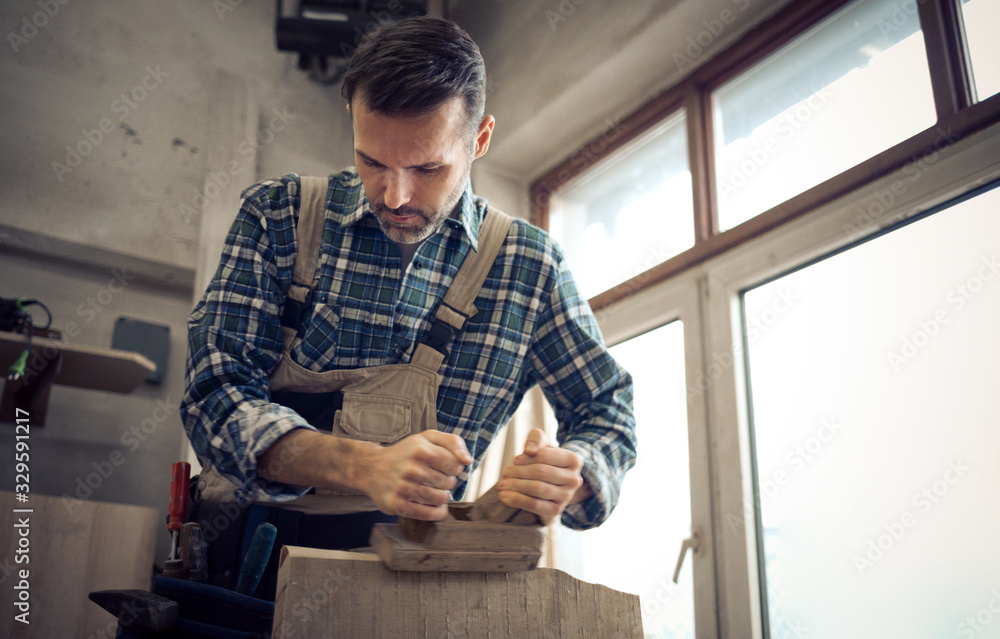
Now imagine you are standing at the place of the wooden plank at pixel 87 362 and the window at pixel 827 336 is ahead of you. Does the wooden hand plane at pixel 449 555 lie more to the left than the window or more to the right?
right

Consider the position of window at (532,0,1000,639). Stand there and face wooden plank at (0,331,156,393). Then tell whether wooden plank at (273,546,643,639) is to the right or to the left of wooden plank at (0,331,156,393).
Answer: left

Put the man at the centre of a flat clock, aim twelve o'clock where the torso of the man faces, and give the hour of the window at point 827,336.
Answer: The window is roughly at 8 o'clock from the man.

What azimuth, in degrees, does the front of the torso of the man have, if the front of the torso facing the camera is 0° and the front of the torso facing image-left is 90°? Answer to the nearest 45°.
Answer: approximately 0°

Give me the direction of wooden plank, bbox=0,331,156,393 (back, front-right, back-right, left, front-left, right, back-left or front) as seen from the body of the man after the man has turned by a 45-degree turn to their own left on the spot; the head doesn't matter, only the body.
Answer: back
